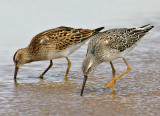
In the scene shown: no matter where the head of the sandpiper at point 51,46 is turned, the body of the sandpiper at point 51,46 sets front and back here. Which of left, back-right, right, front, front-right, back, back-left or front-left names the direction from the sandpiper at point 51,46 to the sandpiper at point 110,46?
back-left

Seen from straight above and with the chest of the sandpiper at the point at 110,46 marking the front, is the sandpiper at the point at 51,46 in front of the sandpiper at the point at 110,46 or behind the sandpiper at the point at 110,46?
in front

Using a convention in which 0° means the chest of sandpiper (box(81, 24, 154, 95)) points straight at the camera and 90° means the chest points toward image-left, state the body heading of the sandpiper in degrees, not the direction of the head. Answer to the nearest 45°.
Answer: approximately 90°

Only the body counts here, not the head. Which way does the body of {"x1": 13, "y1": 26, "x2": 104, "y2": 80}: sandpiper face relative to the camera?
to the viewer's left

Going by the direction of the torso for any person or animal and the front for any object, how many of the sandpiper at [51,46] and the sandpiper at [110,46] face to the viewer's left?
2
